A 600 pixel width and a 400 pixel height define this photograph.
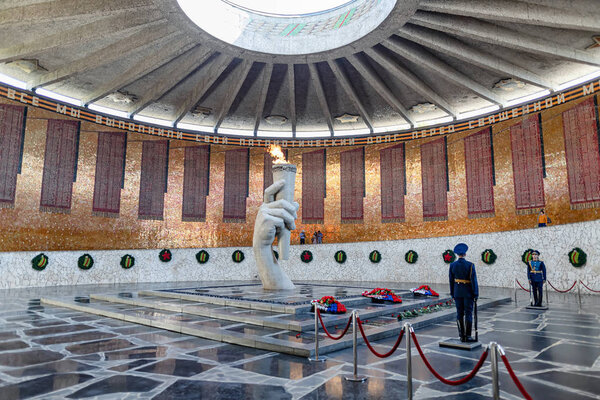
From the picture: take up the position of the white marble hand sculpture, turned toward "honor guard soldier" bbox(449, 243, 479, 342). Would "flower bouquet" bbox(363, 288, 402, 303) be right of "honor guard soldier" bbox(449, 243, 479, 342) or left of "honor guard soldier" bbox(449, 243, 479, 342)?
left

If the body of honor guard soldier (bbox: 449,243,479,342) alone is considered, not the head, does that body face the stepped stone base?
no
